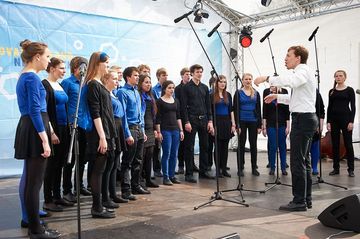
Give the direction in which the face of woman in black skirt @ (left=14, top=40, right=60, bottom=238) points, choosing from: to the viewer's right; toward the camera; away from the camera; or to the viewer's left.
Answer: to the viewer's right

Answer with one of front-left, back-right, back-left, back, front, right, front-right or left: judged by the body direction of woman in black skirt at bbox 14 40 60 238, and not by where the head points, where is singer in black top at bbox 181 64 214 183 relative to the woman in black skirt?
front-left

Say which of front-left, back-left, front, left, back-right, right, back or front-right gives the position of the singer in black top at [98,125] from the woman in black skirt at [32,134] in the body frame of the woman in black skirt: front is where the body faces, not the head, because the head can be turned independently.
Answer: front-left

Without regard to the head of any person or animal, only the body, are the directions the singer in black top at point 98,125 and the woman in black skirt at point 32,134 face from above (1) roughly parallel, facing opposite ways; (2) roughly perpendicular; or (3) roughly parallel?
roughly parallel

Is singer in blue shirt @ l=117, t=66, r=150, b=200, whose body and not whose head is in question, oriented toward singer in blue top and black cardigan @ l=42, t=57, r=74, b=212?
no

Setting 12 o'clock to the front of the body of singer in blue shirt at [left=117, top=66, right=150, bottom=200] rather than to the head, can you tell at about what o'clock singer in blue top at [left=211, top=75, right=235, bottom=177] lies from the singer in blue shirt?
The singer in blue top is roughly at 9 o'clock from the singer in blue shirt.

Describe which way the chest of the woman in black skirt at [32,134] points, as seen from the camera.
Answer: to the viewer's right

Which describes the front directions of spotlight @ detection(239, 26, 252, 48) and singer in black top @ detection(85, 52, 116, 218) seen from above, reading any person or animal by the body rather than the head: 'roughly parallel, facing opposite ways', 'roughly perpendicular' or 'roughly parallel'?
roughly perpendicular

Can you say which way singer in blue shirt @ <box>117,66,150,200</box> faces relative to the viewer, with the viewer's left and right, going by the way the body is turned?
facing the viewer and to the right of the viewer

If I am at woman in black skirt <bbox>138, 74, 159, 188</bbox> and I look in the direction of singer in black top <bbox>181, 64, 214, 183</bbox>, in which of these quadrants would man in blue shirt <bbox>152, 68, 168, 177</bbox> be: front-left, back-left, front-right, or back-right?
front-left

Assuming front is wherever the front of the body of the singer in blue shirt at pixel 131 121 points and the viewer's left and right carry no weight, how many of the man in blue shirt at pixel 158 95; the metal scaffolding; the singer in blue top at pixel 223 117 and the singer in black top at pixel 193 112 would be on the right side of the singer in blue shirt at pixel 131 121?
0

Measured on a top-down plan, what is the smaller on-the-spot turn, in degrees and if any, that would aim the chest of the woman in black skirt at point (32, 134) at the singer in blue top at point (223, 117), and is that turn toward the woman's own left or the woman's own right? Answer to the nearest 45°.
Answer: approximately 45° to the woman's own left

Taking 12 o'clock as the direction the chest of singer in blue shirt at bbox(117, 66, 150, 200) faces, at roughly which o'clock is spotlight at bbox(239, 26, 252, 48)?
The spotlight is roughly at 9 o'clock from the singer in blue shirt.

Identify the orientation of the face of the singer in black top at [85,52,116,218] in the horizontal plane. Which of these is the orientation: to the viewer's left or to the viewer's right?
to the viewer's right

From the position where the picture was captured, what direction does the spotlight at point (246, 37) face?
facing the viewer

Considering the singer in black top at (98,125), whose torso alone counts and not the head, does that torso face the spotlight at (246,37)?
no

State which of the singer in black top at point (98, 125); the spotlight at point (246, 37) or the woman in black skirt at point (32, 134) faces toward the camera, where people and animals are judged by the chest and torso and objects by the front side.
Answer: the spotlight

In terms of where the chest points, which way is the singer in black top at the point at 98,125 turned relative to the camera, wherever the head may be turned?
to the viewer's right
